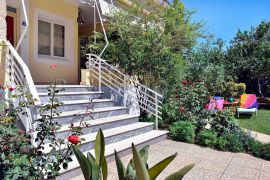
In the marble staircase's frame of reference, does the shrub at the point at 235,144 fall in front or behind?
in front

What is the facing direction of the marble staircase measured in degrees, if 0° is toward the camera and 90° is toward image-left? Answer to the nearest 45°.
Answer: approximately 315°

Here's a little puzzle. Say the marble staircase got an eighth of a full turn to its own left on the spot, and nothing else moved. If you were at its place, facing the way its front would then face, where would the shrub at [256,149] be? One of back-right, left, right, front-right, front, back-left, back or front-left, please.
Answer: front

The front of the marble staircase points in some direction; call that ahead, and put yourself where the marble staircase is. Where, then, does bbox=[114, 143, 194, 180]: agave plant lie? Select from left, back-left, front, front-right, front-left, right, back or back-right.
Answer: front-right

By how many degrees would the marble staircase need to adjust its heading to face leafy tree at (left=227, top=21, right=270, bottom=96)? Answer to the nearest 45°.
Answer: approximately 90° to its left

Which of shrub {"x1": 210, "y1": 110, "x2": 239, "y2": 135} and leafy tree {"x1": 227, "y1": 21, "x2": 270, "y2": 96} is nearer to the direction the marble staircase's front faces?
the shrub

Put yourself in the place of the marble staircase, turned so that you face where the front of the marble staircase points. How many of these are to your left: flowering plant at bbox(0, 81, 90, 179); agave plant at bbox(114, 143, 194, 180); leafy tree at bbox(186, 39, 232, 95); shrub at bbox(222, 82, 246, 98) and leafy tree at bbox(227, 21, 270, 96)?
3

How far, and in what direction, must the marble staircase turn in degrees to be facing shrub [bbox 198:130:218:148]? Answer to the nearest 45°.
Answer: approximately 45° to its left

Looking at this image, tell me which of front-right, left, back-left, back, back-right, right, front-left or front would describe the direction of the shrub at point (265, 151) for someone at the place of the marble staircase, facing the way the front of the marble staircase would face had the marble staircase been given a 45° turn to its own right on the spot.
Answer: left

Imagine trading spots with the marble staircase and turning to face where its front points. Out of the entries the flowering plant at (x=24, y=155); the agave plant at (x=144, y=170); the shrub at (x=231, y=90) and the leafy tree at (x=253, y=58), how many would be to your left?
2

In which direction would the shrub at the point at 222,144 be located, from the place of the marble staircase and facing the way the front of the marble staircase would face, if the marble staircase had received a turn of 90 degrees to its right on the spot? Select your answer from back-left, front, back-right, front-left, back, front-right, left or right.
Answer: back-left

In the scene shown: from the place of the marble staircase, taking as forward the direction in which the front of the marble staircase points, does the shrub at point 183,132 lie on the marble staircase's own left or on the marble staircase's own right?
on the marble staircase's own left

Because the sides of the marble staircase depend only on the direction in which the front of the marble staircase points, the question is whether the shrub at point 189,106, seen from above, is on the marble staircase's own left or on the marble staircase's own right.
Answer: on the marble staircase's own left

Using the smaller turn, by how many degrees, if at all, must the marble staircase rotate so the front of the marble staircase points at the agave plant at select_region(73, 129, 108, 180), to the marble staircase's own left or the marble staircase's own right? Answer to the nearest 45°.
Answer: approximately 45° to the marble staircase's own right

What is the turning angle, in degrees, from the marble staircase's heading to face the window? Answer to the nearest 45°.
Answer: approximately 180°
